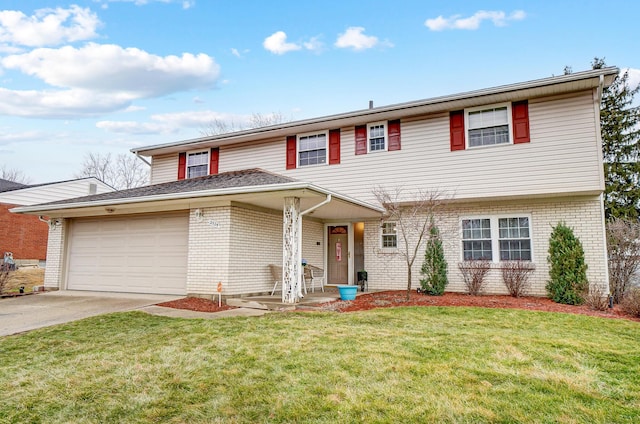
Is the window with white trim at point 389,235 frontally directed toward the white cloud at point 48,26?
no

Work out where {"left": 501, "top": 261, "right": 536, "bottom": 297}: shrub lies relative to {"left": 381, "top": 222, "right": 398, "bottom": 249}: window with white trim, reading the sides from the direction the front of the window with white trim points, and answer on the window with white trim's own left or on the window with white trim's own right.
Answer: on the window with white trim's own left

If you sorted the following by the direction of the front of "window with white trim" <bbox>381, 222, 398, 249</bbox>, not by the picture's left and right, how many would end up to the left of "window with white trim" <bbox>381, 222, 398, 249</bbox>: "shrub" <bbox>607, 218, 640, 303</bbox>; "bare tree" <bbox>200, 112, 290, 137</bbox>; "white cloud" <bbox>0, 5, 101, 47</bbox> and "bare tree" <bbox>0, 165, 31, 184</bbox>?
1

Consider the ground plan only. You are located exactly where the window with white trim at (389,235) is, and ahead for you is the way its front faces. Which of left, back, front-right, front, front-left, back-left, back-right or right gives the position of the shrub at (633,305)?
front-left

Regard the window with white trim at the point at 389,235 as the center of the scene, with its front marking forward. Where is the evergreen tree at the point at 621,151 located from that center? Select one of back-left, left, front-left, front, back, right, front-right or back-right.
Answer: back-left

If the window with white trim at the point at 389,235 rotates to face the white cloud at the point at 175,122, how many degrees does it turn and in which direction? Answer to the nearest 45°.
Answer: approximately 135° to its right

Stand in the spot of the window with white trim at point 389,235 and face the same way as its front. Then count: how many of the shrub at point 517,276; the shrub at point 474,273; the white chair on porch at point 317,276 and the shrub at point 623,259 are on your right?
1

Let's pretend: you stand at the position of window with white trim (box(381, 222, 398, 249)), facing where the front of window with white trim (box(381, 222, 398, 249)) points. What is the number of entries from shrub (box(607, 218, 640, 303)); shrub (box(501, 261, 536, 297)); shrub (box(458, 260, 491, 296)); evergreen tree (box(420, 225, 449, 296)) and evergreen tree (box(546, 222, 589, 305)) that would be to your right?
0

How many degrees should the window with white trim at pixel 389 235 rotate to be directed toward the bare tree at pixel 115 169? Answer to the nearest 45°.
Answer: approximately 135° to its right

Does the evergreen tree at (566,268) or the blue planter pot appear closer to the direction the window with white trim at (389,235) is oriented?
the blue planter pot

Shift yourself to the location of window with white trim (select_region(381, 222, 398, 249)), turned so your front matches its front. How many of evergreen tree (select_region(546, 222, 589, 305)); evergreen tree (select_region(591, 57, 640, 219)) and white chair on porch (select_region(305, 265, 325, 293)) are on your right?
1

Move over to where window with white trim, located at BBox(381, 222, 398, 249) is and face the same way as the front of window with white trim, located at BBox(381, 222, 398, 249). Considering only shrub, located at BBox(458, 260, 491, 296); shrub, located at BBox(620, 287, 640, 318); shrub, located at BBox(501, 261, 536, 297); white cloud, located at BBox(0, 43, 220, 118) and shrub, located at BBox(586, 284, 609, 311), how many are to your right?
1

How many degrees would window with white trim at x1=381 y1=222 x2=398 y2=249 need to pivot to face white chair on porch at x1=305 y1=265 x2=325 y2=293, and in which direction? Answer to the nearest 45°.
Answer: approximately 90° to its right

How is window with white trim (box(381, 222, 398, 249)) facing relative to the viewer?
toward the camera
